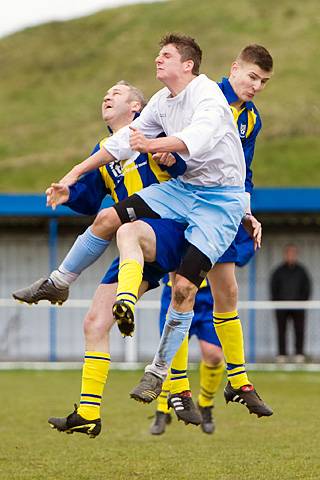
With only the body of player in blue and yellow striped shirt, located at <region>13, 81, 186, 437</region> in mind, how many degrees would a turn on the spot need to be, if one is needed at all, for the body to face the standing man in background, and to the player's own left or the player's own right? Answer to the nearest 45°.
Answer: approximately 135° to the player's own right

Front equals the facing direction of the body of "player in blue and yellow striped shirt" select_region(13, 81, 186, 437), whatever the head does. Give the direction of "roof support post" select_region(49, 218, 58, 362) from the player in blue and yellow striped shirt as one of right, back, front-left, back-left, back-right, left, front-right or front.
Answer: back-right

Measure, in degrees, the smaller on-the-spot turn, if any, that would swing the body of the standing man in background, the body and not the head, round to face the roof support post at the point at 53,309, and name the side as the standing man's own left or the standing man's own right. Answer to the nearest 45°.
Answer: approximately 90° to the standing man's own right

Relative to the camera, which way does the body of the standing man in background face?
toward the camera

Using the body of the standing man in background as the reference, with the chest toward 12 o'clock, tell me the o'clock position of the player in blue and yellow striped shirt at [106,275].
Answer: The player in blue and yellow striped shirt is roughly at 12 o'clock from the standing man in background.

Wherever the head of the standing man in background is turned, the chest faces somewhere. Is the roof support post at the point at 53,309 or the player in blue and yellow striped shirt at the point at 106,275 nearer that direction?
the player in blue and yellow striped shirt

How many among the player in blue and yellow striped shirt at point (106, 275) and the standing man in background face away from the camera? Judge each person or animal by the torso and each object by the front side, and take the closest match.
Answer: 0

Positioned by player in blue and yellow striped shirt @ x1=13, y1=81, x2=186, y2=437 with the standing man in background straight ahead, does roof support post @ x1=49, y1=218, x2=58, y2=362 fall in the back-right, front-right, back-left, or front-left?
front-left

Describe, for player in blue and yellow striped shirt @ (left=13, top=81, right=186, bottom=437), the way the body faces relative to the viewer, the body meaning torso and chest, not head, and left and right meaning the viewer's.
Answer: facing the viewer and to the left of the viewer
